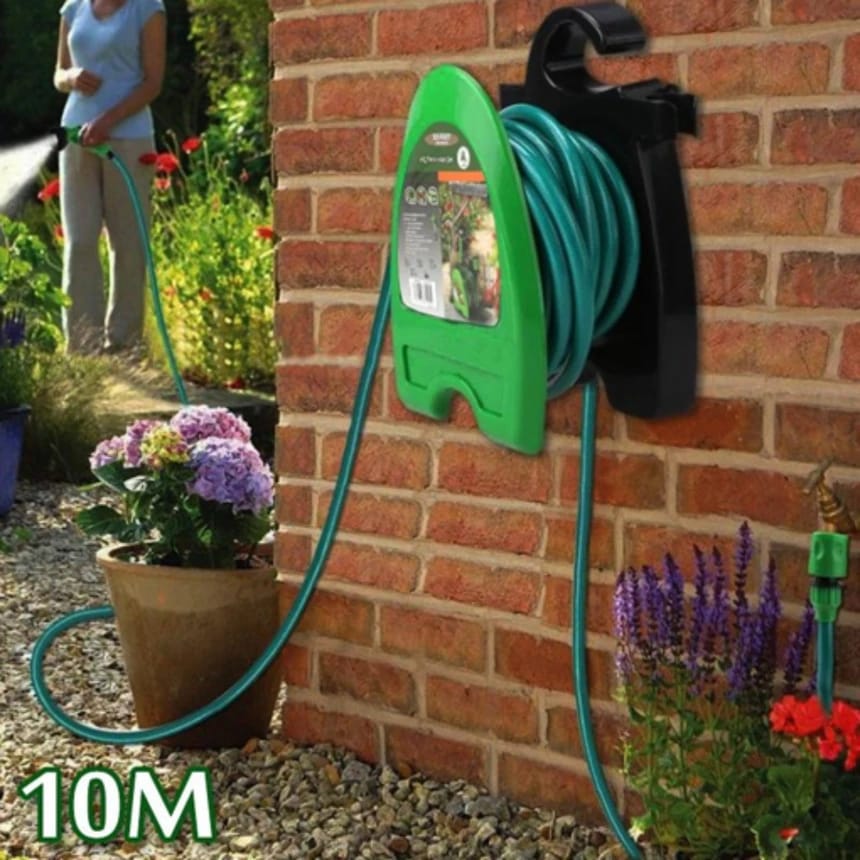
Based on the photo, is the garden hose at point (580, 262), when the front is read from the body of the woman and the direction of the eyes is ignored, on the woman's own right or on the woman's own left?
on the woman's own left

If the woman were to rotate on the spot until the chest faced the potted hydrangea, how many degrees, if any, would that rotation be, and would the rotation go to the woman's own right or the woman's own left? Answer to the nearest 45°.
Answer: approximately 45° to the woman's own left

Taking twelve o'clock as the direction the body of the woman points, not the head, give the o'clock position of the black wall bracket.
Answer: The black wall bracket is roughly at 10 o'clock from the woman.

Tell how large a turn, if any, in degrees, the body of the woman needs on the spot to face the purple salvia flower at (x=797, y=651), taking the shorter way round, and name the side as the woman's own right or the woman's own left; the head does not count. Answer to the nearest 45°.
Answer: approximately 45° to the woman's own left

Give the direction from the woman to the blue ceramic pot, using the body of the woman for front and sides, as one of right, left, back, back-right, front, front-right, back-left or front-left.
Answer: front-left

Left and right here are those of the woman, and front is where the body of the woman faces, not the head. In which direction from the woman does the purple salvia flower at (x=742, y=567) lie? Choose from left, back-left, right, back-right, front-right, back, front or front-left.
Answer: front-left

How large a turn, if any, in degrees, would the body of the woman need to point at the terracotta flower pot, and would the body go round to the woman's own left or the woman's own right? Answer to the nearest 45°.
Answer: approximately 45° to the woman's own left

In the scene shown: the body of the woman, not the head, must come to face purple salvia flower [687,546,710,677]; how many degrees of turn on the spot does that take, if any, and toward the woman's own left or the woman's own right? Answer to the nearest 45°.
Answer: approximately 45° to the woman's own left
